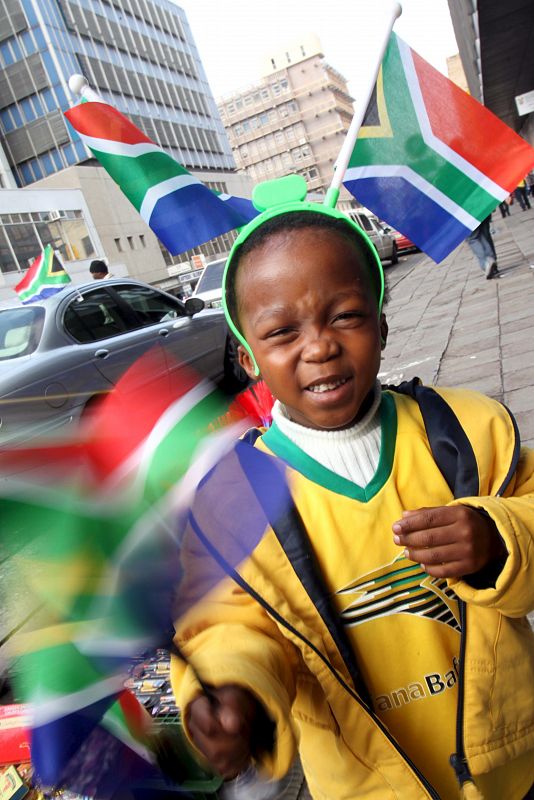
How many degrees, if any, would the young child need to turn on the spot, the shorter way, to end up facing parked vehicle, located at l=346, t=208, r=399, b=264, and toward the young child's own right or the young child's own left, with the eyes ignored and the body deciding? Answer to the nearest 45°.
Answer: approximately 180°

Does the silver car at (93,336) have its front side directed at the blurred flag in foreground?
no

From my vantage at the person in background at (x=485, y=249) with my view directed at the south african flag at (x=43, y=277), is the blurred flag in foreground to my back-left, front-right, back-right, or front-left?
front-left

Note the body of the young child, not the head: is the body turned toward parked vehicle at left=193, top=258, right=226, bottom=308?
no

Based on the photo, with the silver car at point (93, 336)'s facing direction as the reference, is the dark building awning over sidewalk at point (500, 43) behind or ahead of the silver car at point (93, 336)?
ahead

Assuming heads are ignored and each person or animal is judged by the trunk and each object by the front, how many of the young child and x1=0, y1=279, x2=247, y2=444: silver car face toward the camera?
1

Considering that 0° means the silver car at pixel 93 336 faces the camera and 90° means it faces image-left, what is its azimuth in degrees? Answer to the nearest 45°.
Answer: approximately 225°

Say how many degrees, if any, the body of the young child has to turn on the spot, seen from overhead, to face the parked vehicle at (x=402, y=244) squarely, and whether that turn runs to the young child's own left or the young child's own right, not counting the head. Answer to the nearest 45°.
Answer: approximately 180°

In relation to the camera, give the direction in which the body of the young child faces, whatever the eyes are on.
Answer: toward the camera

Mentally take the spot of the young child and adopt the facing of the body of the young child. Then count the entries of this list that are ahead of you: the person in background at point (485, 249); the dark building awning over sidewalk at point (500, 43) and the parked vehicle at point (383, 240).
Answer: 0

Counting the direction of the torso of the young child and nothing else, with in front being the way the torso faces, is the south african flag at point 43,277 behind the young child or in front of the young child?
behind

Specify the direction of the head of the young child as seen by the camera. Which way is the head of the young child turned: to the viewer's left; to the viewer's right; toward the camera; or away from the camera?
toward the camera

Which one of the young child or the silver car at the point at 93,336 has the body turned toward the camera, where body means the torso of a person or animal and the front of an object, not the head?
the young child
